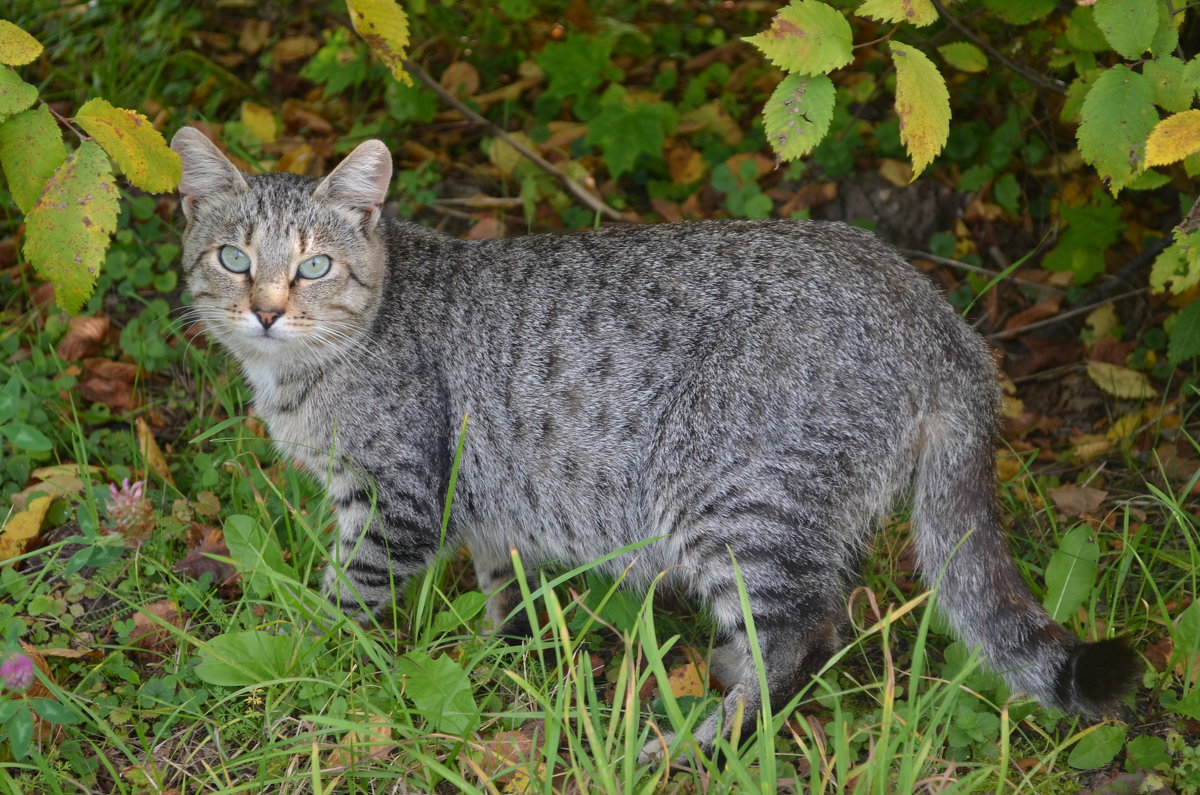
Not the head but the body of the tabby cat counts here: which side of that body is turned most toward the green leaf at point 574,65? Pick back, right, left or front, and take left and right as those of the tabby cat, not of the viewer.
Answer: right

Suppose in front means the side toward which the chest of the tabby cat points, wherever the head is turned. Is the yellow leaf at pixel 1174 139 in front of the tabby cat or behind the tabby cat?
behind

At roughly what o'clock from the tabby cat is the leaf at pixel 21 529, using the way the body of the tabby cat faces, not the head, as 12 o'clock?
The leaf is roughly at 12 o'clock from the tabby cat.

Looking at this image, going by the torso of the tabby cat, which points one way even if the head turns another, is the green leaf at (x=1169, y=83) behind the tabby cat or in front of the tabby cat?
behind

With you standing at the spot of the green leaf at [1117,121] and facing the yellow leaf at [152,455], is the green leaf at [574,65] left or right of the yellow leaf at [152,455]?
right

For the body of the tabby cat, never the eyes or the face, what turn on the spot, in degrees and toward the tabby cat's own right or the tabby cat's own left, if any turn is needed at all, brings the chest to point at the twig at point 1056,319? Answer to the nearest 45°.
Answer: approximately 135° to the tabby cat's own right

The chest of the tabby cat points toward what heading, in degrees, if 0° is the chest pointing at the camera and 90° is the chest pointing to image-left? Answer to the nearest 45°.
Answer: approximately 90°

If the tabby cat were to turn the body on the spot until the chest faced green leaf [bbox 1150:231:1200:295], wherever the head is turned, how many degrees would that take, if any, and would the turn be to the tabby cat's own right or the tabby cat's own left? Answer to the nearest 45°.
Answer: approximately 135° to the tabby cat's own right

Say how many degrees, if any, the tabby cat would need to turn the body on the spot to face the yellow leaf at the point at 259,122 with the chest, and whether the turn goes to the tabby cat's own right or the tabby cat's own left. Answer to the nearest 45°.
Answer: approximately 45° to the tabby cat's own right

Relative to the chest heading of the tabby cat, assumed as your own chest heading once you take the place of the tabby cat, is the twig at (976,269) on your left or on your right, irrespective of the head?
on your right
